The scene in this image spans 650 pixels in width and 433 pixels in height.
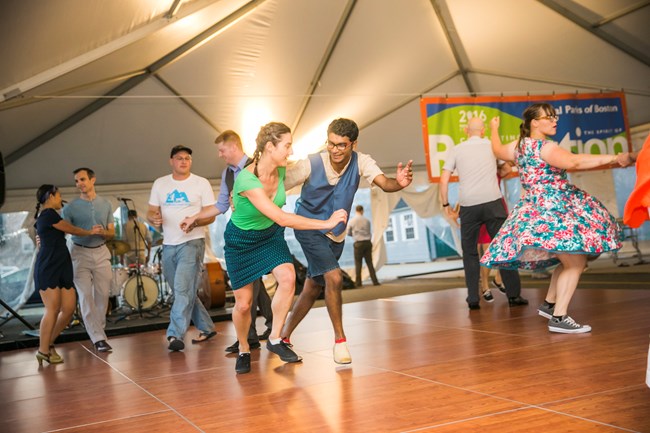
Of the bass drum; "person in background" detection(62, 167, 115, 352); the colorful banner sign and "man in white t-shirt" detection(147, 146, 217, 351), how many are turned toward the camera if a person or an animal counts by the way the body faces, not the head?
4

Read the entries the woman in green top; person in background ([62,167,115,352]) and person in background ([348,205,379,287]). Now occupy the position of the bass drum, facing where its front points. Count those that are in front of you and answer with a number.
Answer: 2

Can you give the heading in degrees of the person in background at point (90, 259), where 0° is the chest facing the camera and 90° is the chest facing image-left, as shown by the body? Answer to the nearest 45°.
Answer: approximately 0°

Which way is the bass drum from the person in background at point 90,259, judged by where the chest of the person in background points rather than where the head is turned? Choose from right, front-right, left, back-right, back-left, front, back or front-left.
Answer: back

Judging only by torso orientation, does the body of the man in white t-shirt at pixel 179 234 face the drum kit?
no

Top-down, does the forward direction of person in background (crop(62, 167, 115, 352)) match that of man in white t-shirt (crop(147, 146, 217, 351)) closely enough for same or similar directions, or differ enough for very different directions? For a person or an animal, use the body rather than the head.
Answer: same or similar directions

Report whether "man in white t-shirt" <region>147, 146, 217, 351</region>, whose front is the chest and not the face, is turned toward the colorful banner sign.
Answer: no

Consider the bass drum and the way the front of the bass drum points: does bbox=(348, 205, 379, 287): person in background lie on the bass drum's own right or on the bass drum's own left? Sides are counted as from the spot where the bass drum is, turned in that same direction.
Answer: on the bass drum's own left

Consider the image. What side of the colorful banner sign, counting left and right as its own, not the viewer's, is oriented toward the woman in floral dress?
front

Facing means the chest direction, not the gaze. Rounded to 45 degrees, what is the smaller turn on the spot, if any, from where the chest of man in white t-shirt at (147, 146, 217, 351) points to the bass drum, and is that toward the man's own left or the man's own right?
approximately 180°

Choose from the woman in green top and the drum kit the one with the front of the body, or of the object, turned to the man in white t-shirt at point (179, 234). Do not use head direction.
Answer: the drum kit

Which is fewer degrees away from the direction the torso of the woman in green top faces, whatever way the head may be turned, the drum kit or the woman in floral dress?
the woman in floral dress

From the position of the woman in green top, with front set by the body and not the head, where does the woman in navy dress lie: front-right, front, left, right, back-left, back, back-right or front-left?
back

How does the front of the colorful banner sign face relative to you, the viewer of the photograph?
facing the viewer

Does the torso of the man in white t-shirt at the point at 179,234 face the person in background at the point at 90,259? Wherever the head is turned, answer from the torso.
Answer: no

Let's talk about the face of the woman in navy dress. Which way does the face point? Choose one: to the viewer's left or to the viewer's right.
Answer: to the viewer's right

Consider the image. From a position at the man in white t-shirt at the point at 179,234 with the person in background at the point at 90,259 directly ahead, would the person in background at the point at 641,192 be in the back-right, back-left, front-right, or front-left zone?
back-left

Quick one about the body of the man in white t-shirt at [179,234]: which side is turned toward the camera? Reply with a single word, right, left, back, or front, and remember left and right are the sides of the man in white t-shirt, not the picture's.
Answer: front
